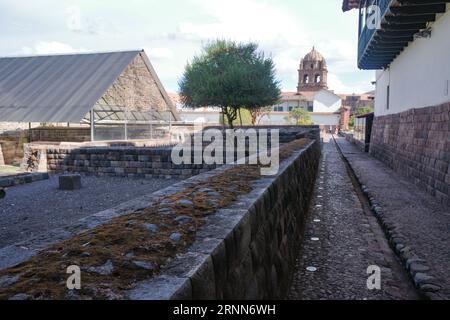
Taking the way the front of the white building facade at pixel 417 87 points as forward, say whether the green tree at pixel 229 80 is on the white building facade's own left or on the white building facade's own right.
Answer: on the white building facade's own right

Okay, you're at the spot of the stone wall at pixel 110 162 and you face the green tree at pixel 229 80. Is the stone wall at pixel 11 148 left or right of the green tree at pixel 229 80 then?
left

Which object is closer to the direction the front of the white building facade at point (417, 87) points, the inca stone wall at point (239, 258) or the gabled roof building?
the gabled roof building

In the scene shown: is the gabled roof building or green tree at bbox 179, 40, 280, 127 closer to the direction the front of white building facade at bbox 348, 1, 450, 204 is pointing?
the gabled roof building

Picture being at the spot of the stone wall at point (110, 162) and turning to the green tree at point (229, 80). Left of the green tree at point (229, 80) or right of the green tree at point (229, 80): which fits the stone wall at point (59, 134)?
left

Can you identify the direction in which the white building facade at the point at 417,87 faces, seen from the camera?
facing to the left of the viewer

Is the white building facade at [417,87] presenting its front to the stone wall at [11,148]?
yes
